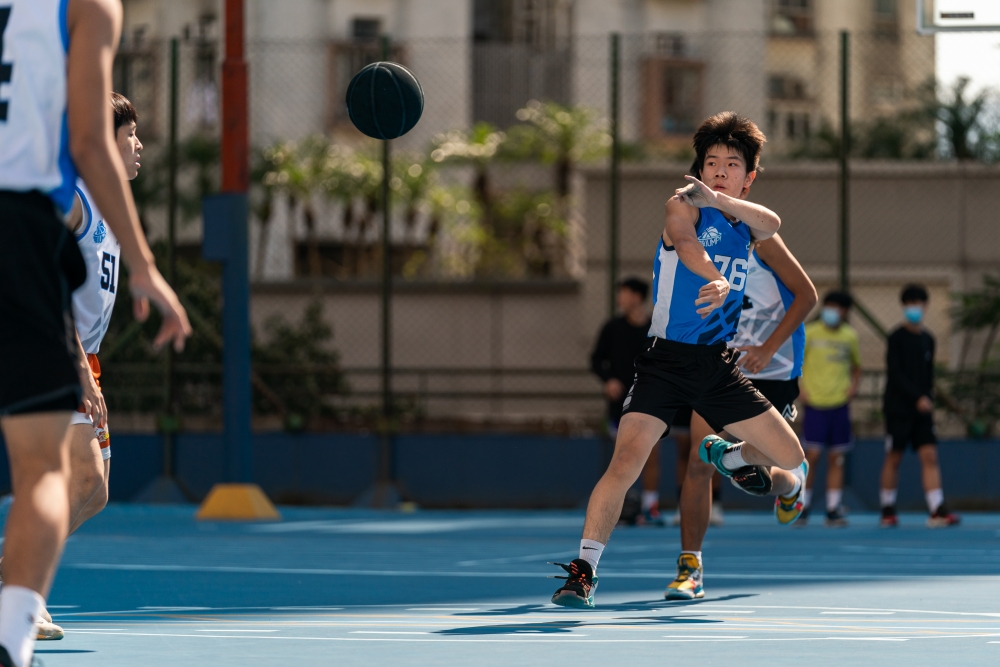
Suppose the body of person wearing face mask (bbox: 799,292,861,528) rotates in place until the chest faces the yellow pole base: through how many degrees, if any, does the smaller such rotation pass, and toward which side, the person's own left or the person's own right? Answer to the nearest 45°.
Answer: approximately 90° to the person's own right

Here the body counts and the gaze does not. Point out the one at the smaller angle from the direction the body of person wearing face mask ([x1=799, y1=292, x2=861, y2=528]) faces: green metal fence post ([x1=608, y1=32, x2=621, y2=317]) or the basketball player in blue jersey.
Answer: the basketball player in blue jersey

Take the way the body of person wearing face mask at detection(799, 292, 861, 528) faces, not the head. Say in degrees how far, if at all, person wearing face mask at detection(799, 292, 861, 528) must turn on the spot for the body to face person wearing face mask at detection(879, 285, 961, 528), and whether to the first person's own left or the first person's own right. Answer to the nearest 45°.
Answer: approximately 90° to the first person's own left

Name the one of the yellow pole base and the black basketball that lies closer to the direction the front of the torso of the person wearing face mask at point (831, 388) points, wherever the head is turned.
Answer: the black basketball

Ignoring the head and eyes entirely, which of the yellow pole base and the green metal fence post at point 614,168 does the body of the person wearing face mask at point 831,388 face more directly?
the yellow pole base

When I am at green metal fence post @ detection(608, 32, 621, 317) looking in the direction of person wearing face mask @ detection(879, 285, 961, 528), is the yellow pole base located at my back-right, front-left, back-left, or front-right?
back-right

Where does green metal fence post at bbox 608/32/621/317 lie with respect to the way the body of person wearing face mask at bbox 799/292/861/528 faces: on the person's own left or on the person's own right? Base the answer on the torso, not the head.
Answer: on the person's own right

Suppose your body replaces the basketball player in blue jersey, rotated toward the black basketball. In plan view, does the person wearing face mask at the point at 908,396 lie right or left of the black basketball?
right

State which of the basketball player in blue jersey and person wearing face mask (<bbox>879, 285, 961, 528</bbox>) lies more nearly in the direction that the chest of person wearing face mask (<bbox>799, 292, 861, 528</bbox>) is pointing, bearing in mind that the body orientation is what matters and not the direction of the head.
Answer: the basketball player in blue jersey

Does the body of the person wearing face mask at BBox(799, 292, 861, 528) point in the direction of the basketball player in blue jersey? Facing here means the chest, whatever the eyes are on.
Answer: yes

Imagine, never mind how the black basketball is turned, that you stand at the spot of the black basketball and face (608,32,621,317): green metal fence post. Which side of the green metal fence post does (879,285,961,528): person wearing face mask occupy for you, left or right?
right
